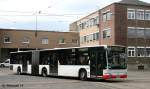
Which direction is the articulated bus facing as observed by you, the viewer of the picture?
facing the viewer and to the right of the viewer
